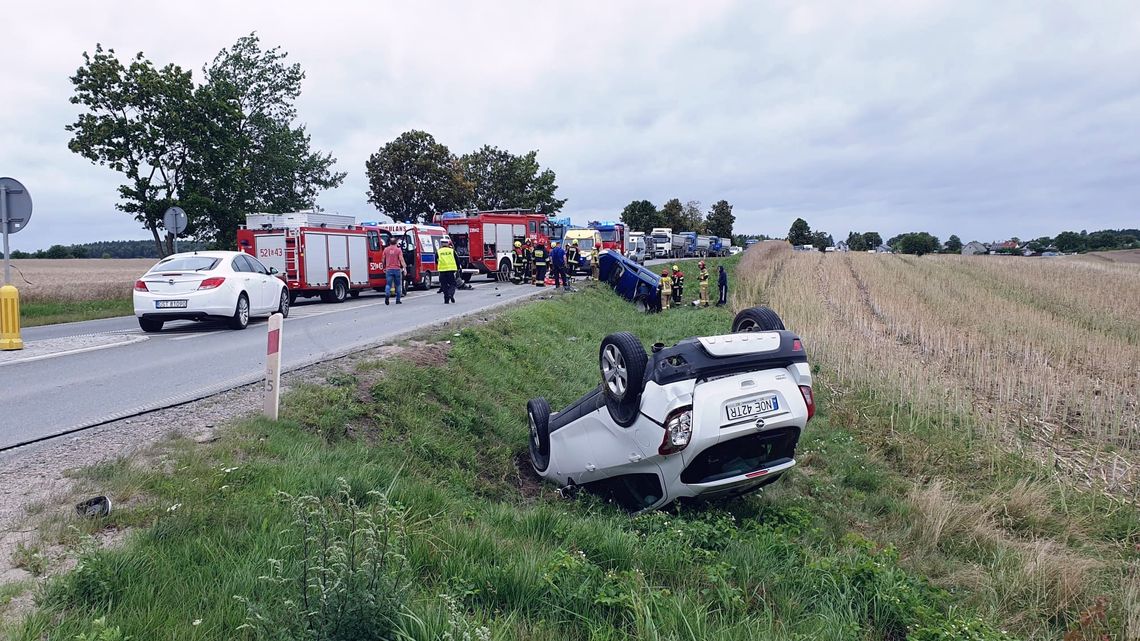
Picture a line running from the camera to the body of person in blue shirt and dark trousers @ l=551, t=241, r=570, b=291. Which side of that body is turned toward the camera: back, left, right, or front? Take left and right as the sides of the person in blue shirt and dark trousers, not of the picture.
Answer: back

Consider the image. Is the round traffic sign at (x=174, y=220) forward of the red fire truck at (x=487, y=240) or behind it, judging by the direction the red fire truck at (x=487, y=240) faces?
behind

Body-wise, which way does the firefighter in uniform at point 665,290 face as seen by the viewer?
away from the camera

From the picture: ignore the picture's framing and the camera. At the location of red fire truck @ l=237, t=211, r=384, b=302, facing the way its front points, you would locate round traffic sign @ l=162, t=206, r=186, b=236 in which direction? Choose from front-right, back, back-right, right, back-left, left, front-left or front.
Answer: back-left

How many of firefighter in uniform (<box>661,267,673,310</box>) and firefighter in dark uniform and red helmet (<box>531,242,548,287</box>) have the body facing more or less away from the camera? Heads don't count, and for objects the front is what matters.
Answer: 2

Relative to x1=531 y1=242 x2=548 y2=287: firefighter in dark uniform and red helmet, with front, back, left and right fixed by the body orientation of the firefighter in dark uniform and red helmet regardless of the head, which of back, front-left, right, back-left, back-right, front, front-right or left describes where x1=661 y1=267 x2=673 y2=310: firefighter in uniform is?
back-right

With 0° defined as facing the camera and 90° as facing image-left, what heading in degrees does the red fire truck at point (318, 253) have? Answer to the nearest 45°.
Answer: approximately 225°

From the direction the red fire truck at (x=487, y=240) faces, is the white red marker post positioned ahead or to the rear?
to the rear

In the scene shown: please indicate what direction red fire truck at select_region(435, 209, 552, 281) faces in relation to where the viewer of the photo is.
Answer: facing away from the viewer and to the right of the viewer

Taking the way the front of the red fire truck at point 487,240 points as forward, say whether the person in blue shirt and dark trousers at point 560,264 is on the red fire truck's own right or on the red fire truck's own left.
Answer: on the red fire truck's own right

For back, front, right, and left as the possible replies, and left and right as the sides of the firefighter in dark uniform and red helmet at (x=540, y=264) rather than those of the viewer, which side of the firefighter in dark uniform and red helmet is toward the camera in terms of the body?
back
